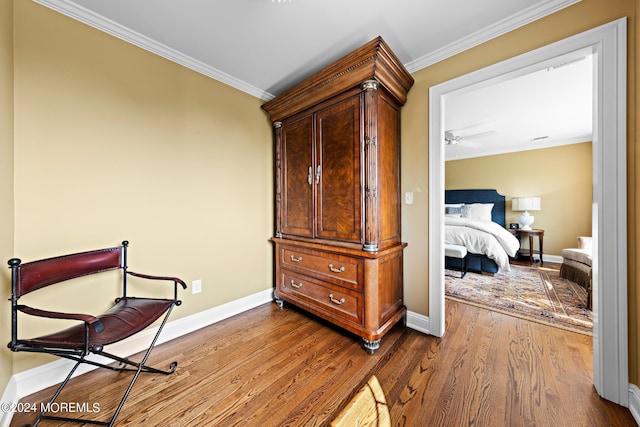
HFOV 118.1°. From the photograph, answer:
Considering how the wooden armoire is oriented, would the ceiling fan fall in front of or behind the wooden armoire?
behind

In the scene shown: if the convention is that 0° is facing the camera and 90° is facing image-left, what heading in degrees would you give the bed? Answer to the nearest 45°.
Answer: approximately 0°

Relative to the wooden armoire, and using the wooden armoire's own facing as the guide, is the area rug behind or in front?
behind

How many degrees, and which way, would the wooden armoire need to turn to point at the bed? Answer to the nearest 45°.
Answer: approximately 180°

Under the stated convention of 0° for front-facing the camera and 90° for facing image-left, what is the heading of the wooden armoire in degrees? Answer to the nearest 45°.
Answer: approximately 45°
